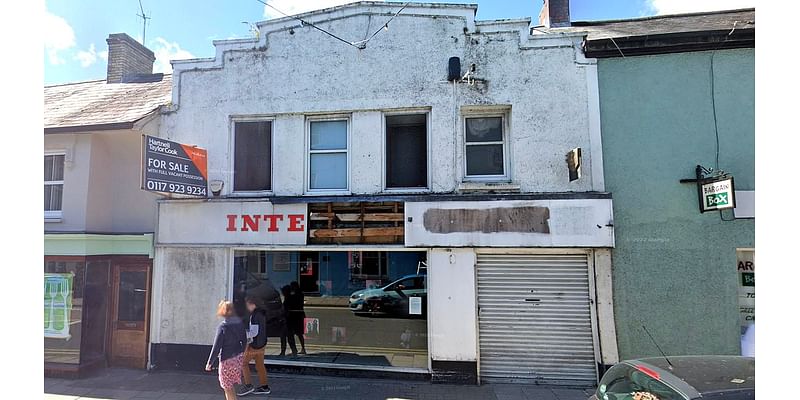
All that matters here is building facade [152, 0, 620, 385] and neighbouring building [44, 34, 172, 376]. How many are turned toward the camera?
2

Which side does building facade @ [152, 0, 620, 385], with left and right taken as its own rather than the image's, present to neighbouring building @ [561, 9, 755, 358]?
left

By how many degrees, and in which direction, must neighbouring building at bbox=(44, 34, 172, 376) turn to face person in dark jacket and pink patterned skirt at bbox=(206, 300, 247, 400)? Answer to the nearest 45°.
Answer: approximately 45° to its left

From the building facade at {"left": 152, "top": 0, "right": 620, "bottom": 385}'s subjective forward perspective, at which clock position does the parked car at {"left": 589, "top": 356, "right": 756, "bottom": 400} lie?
The parked car is roughly at 11 o'clock from the building facade.

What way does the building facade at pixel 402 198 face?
toward the camera

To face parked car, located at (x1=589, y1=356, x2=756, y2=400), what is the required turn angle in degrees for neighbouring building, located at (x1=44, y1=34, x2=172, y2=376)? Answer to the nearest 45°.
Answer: approximately 45° to its left

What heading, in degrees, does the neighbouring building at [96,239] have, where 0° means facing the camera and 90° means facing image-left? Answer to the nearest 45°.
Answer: approximately 0°

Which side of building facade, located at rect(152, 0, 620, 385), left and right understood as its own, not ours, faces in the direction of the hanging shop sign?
left

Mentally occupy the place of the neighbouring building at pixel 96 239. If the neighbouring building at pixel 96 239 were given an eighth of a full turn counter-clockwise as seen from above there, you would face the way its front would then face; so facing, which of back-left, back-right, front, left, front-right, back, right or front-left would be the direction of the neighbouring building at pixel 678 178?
front

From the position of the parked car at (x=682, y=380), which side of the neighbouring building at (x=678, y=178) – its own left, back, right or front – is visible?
front

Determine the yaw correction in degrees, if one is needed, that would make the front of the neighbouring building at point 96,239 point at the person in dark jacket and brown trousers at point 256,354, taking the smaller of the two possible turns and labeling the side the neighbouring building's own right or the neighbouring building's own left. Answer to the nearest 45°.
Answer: approximately 45° to the neighbouring building's own left

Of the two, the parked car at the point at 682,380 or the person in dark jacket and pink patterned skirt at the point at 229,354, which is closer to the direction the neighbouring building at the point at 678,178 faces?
the parked car

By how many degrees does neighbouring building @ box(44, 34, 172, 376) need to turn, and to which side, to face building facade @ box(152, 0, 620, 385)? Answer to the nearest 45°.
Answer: approximately 45° to its left
